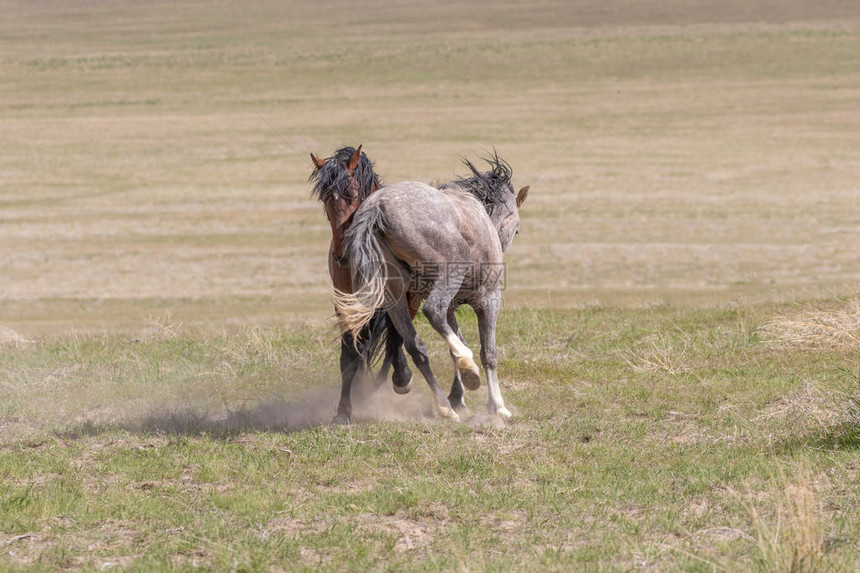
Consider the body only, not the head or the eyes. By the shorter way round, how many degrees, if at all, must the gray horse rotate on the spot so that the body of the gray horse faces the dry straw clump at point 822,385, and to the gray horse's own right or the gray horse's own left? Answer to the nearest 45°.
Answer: approximately 45° to the gray horse's own right

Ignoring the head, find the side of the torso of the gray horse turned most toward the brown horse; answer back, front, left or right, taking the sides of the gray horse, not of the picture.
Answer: left

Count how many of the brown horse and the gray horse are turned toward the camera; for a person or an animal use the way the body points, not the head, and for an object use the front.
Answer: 1

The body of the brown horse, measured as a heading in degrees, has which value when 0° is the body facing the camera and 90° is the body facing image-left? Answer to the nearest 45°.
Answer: approximately 0°

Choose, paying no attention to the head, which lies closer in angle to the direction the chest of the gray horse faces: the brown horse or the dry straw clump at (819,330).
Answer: the dry straw clump

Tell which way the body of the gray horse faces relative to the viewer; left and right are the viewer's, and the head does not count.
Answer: facing away from the viewer and to the right of the viewer

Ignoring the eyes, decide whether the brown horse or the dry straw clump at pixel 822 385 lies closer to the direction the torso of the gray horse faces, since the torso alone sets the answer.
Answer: the dry straw clump

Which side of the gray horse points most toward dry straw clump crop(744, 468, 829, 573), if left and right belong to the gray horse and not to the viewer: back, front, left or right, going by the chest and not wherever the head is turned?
right

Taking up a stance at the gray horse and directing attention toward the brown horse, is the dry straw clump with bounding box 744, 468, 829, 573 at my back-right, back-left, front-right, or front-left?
back-left

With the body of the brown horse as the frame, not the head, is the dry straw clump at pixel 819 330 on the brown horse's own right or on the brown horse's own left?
on the brown horse's own left

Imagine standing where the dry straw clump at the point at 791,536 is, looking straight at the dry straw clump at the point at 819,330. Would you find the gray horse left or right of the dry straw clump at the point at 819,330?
left
